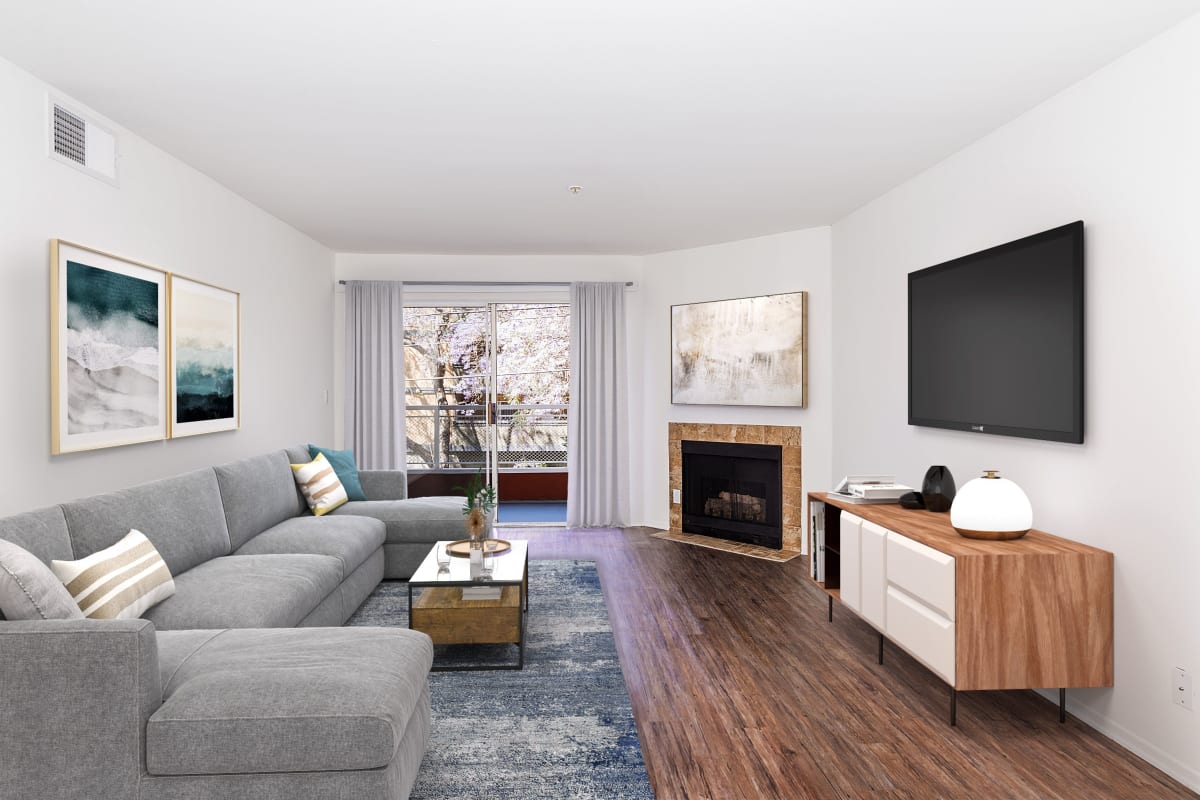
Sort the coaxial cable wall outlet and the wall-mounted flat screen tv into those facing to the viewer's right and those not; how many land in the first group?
0

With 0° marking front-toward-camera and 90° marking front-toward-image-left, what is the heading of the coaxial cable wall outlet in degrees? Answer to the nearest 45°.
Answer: approximately 45°

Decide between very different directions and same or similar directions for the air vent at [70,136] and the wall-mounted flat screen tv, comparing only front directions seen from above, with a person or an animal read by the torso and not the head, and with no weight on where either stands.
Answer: very different directions

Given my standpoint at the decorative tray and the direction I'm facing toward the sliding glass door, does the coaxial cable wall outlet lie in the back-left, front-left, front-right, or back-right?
back-right

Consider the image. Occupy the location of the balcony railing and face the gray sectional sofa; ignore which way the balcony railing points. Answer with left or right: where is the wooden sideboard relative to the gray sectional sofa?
left

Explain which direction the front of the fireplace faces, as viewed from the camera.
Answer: facing the viewer and to the left of the viewer

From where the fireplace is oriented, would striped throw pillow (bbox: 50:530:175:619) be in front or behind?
in front

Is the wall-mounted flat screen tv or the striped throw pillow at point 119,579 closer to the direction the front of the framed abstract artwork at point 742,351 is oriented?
the striped throw pillow

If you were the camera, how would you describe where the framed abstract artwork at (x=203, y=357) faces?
facing the viewer and to the right of the viewer
